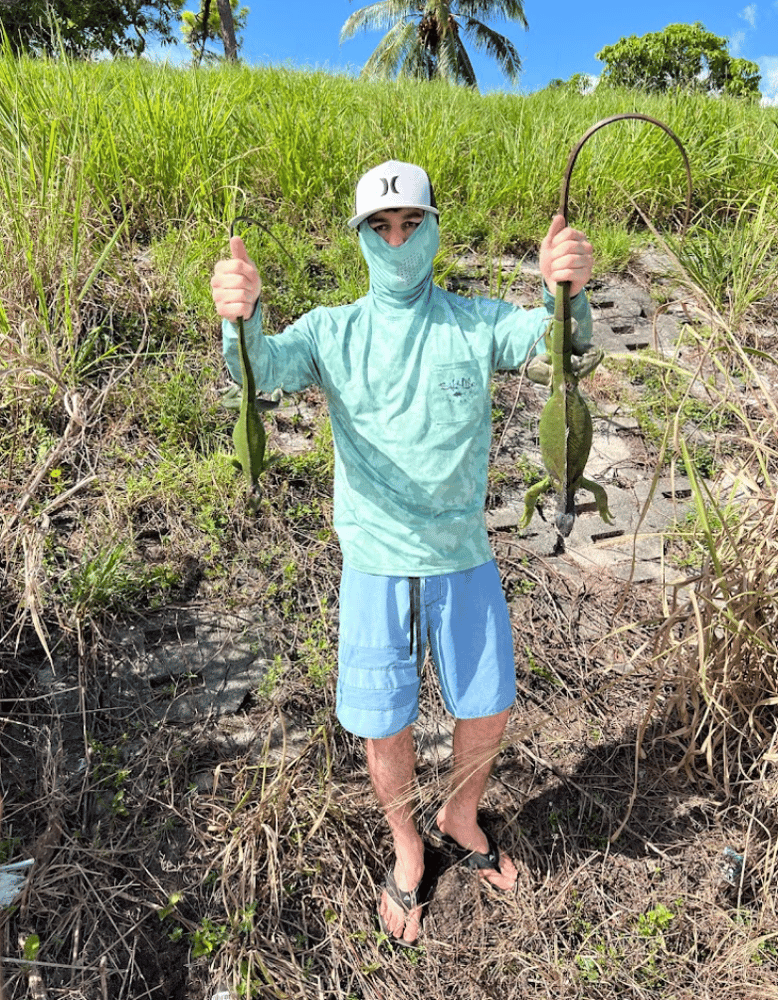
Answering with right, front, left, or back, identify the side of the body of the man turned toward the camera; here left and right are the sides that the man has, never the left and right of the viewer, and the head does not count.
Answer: front

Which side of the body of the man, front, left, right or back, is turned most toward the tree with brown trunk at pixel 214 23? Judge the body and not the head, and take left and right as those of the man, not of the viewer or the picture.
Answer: back

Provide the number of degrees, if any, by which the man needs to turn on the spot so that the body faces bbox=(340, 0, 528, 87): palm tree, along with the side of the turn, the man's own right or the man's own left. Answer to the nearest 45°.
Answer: approximately 180°
